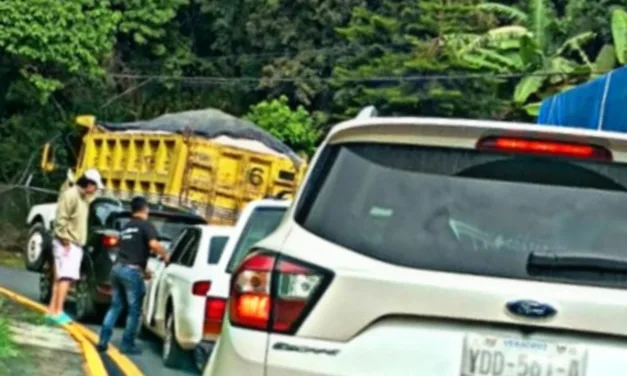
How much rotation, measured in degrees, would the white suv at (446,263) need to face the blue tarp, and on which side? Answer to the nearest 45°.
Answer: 0° — it already faces it

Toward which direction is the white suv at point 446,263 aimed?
away from the camera

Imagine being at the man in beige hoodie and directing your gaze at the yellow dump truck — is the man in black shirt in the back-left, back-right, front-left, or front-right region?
back-right

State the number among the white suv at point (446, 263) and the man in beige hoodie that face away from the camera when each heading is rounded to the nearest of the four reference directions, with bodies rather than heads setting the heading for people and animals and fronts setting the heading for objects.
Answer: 1

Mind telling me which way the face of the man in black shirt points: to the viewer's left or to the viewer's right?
to the viewer's right

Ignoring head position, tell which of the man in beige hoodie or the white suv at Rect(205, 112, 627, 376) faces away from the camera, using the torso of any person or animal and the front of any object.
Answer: the white suv

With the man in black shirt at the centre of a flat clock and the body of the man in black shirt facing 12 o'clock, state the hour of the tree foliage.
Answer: The tree foliage is roughly at 11 o'clock from the man in black shirt.

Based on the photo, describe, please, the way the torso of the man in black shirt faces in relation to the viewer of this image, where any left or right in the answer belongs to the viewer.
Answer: facing away from the viewer and to the right of the viewer
